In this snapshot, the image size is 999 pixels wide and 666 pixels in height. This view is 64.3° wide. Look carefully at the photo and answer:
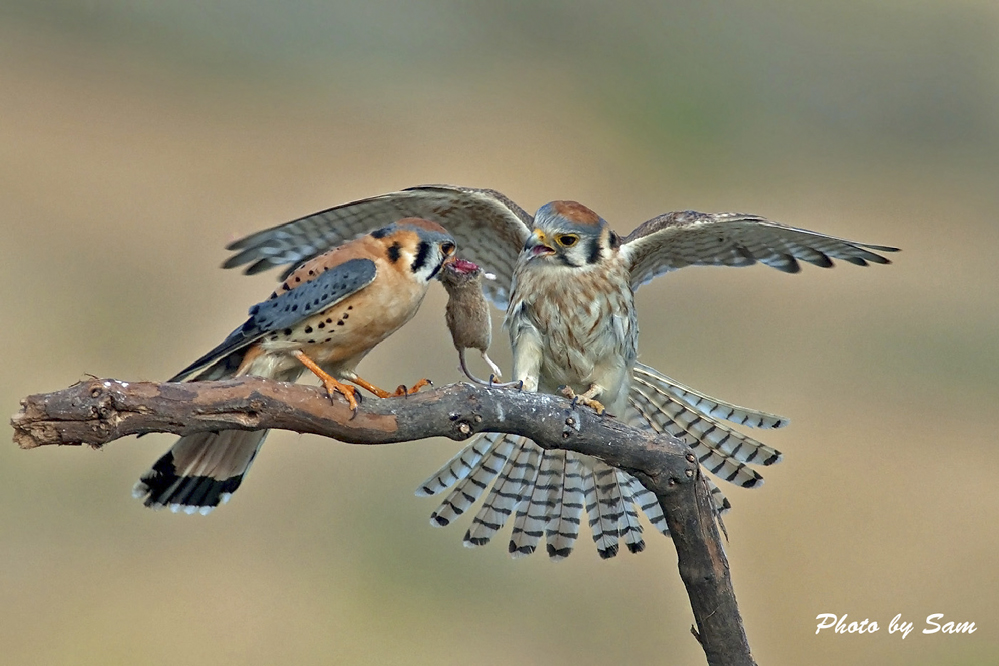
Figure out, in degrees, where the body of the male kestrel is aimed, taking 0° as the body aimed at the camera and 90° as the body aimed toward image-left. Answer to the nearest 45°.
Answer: approximately 270°

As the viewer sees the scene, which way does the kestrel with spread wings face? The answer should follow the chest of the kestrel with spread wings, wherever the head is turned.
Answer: toward the camera

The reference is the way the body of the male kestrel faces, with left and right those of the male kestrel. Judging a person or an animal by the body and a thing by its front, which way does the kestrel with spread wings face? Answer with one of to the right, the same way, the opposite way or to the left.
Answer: to the right

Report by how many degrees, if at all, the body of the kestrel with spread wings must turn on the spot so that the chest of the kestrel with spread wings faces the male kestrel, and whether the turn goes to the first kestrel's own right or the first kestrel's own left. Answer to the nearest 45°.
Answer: approximately 45° to the first kestrel's own right

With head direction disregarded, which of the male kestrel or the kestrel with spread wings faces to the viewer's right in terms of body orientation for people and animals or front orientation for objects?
the male kestrel

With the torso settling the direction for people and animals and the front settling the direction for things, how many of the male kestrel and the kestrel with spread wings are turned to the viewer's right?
1
